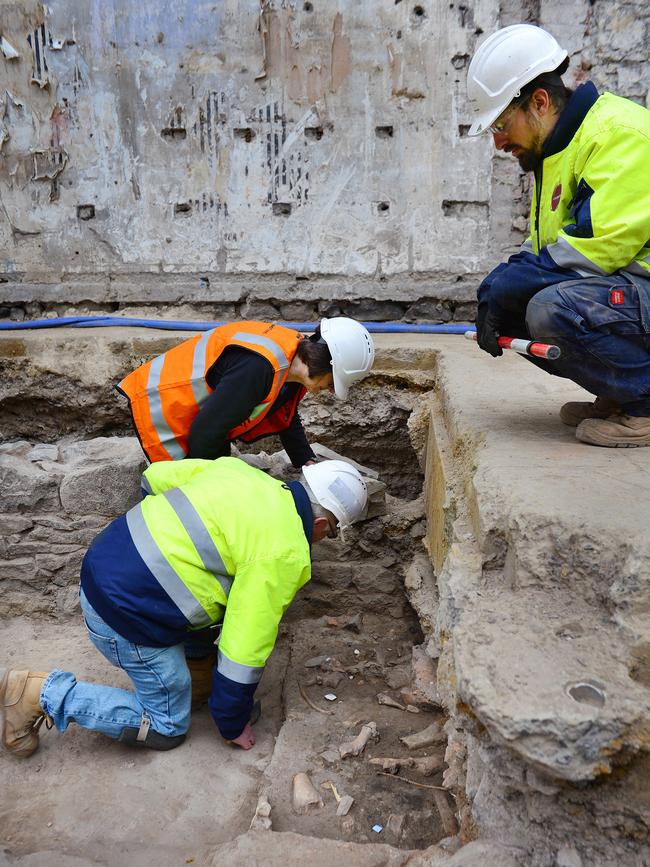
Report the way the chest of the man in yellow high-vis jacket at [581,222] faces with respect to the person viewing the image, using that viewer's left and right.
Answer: facing to the left of the viewer

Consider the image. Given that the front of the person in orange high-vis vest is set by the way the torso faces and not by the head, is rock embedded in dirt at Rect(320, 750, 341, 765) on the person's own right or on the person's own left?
on the person's own right

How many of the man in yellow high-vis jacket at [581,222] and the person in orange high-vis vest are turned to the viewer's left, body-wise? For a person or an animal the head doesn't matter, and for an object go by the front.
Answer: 1

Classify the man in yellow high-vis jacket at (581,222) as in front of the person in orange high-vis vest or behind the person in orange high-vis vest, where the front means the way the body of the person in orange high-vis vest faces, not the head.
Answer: in front

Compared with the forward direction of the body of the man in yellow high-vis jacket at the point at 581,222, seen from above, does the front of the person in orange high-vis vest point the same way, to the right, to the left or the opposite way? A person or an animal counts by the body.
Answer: the opposite way

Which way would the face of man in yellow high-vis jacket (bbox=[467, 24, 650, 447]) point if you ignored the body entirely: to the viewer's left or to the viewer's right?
to the viewer's left

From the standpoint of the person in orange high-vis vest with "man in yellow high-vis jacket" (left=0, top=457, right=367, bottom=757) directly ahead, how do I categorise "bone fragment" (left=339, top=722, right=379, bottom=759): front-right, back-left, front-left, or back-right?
front-left

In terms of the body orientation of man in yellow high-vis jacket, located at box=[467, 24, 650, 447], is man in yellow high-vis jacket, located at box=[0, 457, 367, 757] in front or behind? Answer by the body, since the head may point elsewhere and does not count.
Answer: in front

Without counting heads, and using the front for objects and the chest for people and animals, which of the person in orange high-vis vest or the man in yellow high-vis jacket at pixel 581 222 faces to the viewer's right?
the person in orange high-vis vest

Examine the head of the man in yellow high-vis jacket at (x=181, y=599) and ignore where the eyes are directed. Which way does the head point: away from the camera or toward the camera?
away from the camera

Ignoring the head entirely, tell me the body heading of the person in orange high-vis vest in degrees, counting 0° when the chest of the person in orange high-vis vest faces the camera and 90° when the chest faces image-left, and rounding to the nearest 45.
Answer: approximately 270°

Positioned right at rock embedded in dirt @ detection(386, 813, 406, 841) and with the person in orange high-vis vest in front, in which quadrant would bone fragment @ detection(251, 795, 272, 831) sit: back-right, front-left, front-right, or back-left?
front-left
